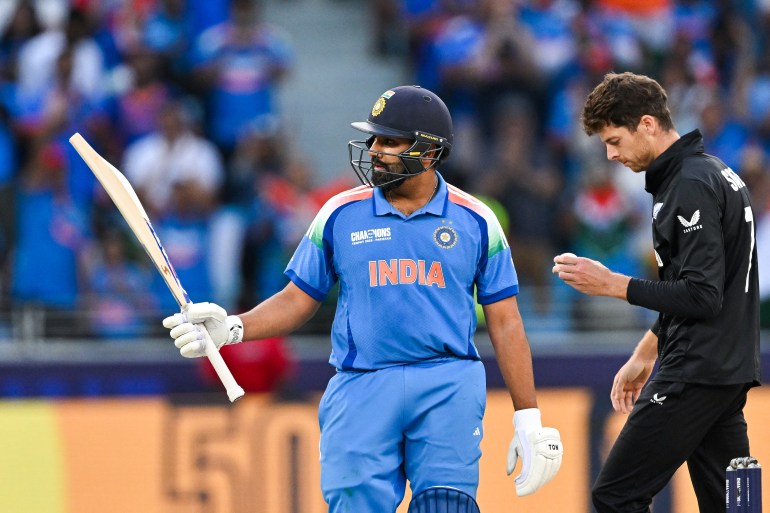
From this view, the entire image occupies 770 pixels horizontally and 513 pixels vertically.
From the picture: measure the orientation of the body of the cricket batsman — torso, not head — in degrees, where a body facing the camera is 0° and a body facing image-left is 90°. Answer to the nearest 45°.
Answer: approximately 0°
